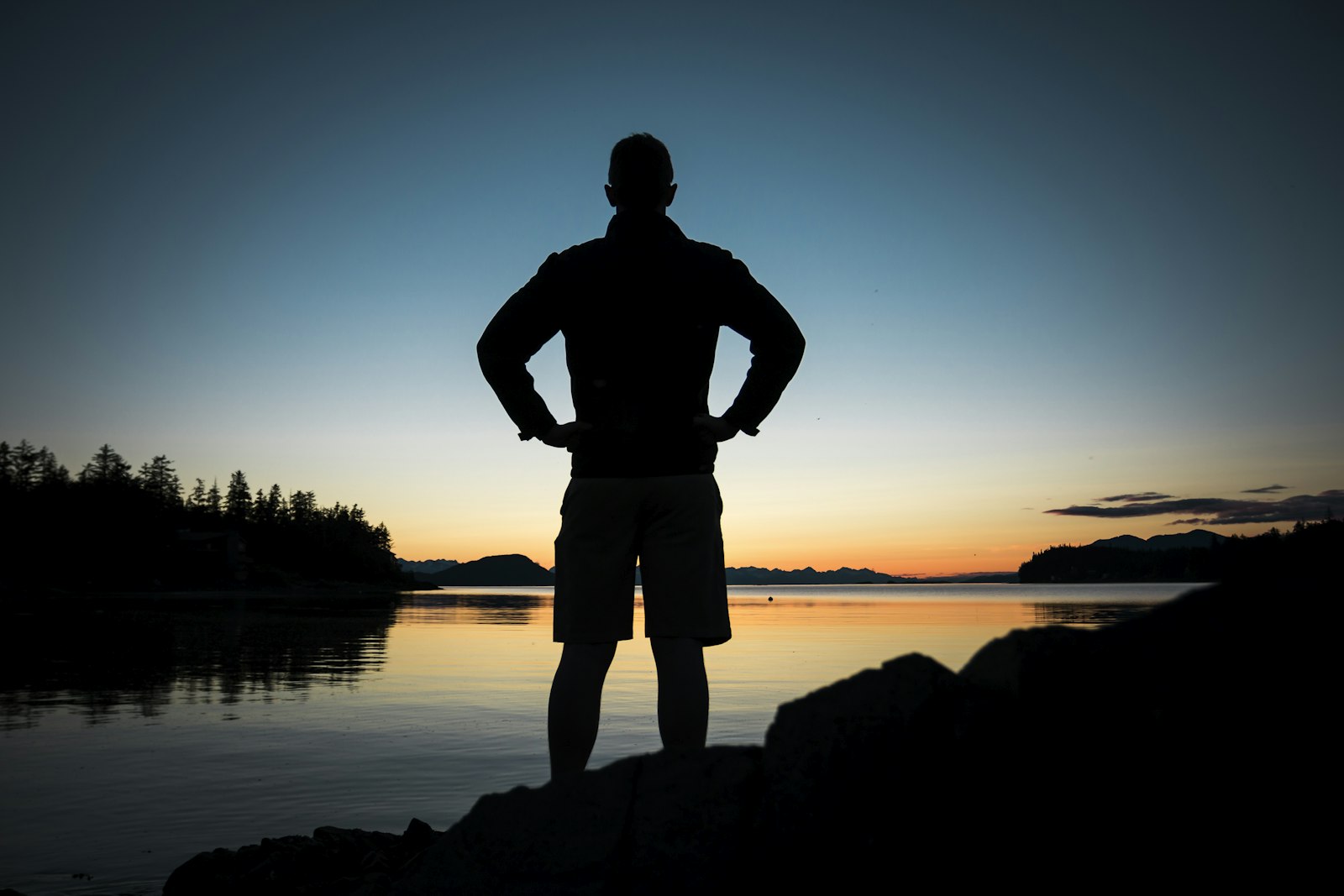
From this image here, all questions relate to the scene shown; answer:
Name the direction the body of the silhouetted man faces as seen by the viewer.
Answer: away from the camera

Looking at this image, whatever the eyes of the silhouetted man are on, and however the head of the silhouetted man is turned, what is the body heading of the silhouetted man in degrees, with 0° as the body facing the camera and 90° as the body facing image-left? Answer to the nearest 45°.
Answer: approximately 180°
